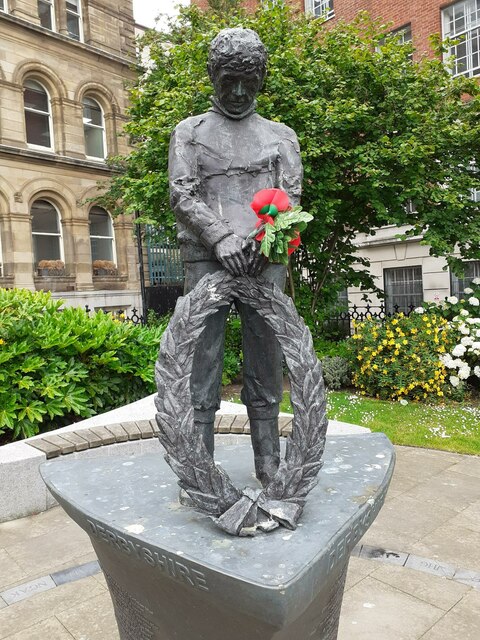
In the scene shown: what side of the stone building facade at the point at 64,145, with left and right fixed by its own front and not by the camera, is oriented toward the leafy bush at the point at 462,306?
front

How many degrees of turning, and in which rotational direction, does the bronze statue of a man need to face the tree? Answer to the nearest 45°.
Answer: approximately 180°

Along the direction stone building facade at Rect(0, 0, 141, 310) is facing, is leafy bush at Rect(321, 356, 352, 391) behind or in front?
in front

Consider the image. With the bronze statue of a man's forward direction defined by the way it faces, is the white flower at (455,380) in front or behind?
behind

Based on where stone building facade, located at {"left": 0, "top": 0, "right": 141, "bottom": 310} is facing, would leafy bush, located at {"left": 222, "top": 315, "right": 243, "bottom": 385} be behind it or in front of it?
in front

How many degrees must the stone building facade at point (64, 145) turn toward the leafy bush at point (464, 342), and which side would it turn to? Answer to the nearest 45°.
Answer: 0° — it already faces it

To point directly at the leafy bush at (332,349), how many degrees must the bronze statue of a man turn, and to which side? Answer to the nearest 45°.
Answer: approximately 180°

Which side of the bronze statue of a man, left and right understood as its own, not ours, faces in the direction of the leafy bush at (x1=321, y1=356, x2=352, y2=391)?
back

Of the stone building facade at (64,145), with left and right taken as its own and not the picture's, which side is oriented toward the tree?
front

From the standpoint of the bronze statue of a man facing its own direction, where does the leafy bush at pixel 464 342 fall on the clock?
The leafy bush is roughly at 7 o'clock from the bronze statue of a man.

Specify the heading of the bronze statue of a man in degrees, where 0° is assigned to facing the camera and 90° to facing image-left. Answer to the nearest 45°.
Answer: approximately 0°

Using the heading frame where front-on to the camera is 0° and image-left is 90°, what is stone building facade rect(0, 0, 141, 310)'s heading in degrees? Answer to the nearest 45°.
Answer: approximately 315°

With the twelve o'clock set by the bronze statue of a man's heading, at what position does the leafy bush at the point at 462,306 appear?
The leafy bush is roughly at 7 o'clock from the bronze statue of a man.

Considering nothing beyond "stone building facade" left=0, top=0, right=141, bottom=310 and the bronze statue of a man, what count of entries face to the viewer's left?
0

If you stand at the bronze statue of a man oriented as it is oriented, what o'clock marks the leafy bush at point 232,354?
The leafy bush is roughly at 6 o'clock from the bronze statue of a man.
